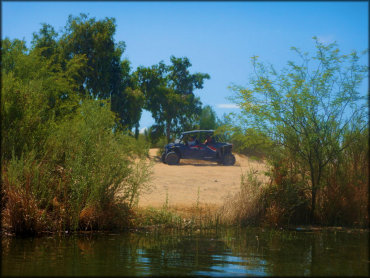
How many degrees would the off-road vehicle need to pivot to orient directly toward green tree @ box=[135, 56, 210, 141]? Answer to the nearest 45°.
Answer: approximately 90° to its right

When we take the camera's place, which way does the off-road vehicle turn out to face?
facing to the left of the viewer

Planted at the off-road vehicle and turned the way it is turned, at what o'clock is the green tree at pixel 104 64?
The green tree is roughly at 1 o'clock from the off-road vehicle.

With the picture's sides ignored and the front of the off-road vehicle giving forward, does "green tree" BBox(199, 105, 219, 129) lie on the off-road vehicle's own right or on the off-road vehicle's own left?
on the off-road vehicle's own right
